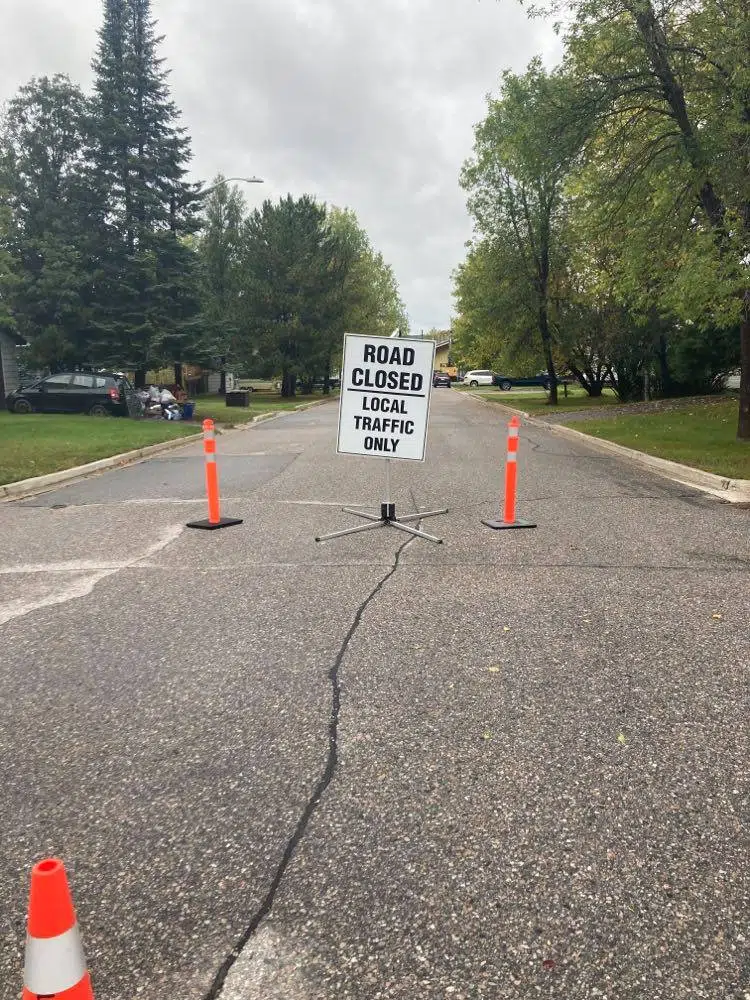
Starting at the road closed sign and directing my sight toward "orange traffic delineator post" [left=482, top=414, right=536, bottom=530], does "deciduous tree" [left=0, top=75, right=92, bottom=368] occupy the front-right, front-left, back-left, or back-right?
back-left

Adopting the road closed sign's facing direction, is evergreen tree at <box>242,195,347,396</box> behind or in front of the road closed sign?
behind

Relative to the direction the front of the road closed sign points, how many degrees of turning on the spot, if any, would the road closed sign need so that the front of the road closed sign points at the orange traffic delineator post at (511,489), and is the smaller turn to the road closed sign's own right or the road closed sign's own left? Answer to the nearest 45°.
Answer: approximately 90° to the road closed sign's own left

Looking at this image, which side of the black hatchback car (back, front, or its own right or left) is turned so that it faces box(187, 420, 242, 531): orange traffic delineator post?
left

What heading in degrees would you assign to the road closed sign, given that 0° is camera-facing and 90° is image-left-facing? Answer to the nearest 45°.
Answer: approximately 0°

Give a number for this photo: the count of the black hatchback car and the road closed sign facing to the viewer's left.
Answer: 1

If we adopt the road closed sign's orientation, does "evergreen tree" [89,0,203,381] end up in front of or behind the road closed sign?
behind

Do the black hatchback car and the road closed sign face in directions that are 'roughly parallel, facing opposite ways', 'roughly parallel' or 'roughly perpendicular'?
roughly perpendicular

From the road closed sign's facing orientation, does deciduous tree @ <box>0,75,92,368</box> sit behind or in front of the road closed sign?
behind

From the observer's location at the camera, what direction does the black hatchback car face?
facing to the left of the viewer
